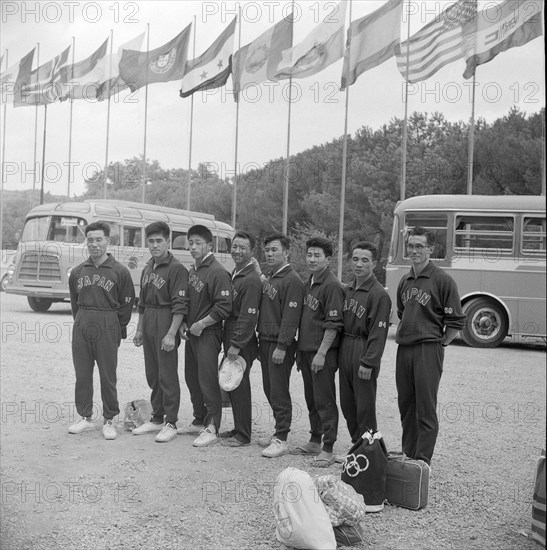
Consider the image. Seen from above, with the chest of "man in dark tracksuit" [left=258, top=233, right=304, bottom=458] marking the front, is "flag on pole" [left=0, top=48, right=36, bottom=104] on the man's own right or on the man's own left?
on the man's own right

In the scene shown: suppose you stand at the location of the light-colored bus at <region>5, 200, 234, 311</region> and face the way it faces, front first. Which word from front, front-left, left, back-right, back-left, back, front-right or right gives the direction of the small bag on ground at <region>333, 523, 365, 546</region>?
front-left

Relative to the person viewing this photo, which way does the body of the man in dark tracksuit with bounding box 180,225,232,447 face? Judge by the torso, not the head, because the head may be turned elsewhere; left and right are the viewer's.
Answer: facing the viewer and to the left of the viewer

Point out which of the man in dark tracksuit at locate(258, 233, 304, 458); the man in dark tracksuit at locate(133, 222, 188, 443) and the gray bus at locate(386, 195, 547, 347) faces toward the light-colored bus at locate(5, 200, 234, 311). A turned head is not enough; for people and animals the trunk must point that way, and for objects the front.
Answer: the gray bus at locate(386, 195, 547, 347)

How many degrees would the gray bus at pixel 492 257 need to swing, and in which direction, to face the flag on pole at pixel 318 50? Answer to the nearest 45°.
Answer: approximately 45° to its right

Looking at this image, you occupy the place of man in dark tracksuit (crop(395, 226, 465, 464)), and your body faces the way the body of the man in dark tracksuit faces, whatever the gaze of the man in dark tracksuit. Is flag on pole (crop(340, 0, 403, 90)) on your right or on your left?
on your right

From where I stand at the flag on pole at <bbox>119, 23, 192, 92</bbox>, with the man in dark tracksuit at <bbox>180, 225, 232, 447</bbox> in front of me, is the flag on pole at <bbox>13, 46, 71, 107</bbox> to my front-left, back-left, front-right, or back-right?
back-right

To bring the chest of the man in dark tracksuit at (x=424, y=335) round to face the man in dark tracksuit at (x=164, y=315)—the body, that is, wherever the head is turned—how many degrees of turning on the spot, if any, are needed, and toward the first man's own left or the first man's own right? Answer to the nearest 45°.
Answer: approximately 45° to the first man's own right

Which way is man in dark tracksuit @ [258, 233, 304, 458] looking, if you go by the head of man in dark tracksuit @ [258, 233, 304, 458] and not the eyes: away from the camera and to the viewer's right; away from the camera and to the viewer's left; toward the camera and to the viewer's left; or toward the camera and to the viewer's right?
toward the camera and to the viewer's left

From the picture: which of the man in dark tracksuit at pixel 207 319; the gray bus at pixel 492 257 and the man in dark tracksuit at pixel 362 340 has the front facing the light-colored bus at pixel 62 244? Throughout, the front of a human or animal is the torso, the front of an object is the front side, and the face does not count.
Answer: the gray bus at pixel 492 257

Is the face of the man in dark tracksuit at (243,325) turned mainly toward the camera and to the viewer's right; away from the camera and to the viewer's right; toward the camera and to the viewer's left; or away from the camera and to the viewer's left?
toward the camera and to the viewer's left

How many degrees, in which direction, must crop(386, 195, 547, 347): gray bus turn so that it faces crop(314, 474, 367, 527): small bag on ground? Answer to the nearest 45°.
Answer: approximately 90° to its left
